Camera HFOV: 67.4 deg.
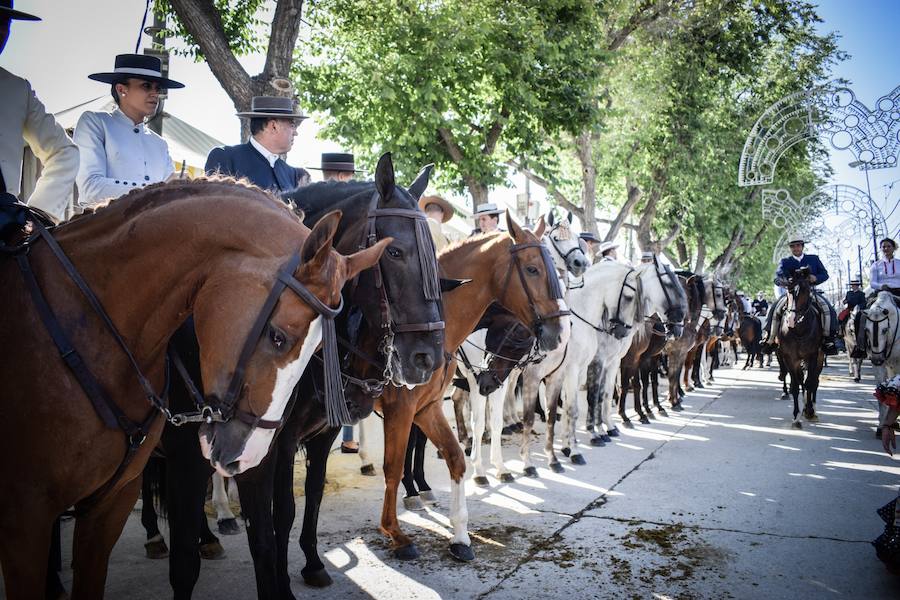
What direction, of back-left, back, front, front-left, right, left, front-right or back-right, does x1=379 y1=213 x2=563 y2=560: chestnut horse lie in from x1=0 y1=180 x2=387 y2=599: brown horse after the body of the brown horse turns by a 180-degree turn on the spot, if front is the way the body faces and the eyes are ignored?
right

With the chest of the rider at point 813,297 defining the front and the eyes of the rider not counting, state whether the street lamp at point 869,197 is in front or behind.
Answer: behind

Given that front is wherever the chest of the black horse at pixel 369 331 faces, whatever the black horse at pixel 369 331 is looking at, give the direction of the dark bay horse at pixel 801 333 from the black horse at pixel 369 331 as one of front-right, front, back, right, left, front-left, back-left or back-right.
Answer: left

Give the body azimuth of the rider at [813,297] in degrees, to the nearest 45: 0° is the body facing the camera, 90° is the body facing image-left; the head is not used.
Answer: approximately 0°

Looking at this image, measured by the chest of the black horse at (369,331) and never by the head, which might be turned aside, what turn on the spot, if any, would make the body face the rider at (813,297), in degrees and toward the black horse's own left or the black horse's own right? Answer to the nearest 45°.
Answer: approximately 90° to the black horse's own left

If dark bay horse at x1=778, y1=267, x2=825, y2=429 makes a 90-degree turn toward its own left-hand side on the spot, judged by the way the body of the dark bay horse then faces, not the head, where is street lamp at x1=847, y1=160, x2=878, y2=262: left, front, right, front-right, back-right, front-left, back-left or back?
left

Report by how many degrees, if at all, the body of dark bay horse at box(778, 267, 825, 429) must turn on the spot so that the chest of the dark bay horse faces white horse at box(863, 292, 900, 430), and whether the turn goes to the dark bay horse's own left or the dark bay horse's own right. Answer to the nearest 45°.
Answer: approximately 90° to the dark bay horse's own left

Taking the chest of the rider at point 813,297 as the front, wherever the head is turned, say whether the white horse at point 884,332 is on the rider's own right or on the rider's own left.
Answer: on the rider's own left

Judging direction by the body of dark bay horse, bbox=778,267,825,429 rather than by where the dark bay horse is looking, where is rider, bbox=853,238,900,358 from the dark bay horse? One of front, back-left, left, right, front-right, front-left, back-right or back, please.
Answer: back-left

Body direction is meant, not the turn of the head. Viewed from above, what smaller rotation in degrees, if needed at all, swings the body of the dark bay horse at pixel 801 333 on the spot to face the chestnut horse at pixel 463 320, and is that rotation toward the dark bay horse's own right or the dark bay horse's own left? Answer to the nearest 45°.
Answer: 0° — it already faces it

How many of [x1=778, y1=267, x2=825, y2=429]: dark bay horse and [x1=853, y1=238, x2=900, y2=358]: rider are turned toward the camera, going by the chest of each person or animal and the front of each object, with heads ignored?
2

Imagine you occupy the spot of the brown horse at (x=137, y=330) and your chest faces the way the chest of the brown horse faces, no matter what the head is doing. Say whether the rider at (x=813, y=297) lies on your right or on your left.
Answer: on your left
